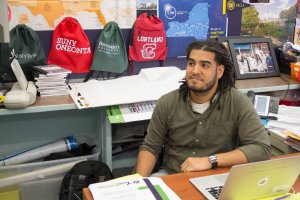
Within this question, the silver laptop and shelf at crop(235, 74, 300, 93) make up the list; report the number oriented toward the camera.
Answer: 1

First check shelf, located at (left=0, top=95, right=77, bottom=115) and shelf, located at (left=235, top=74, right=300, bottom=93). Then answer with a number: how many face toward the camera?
2

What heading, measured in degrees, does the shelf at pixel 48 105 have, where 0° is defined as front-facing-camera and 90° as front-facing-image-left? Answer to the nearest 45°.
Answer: approximately 0°

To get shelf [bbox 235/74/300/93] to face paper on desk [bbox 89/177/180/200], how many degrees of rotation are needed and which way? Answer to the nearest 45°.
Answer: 0° — it already faces it

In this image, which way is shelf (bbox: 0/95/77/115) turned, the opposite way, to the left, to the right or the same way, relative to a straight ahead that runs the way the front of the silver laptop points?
the opposite way

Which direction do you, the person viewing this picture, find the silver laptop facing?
facing away from the viewer and to the left of the viewer
